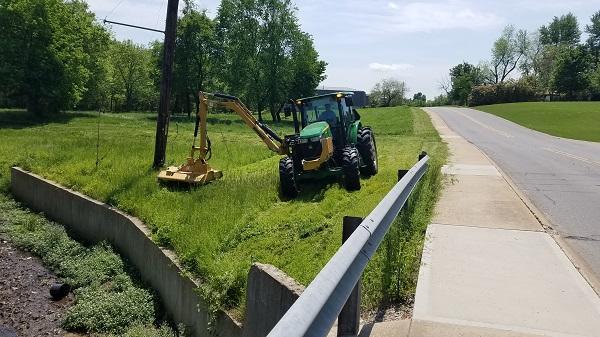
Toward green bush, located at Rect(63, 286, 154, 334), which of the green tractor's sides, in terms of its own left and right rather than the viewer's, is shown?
front

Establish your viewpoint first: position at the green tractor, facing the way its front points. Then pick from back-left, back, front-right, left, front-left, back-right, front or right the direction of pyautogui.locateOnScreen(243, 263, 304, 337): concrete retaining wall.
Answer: front-left

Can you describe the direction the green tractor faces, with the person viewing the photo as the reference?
facing the viewer and to the left of the viewer

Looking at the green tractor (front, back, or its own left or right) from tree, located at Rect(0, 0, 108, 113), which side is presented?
right
